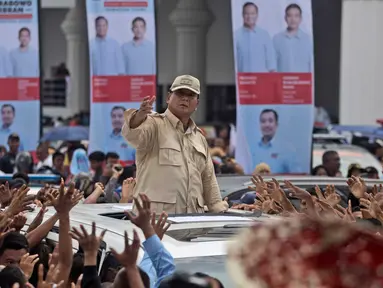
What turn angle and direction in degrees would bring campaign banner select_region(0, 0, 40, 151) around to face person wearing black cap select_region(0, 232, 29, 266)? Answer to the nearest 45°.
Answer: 0° — it already faces them

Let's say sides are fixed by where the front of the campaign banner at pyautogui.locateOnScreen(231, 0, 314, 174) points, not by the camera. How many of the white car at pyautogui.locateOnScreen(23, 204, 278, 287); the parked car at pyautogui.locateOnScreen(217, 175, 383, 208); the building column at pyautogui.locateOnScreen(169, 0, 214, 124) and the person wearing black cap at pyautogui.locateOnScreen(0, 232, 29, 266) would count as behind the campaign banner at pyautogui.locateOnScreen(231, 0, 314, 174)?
1

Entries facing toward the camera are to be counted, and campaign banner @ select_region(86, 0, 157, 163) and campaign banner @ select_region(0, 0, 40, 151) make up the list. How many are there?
2

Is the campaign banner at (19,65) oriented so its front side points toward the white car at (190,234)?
yes

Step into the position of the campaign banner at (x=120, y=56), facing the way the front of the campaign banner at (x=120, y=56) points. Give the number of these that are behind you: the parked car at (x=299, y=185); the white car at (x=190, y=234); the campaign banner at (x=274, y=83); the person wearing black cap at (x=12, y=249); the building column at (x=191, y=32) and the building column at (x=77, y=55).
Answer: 2

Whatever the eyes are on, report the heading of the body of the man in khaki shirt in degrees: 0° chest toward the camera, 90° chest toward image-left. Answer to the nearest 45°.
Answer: approximately 315°

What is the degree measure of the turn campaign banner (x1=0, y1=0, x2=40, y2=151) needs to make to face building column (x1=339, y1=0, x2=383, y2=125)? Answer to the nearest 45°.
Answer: approximately 135° to its left

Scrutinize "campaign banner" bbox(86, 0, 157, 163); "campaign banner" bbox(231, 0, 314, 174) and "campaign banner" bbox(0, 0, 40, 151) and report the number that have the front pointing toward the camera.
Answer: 3

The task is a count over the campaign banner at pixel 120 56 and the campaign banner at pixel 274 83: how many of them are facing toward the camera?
2

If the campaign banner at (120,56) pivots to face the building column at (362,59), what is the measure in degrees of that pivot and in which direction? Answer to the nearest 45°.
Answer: approximately 135° to its left

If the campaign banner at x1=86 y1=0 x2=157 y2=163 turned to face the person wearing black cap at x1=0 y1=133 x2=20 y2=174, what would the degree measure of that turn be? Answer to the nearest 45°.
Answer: approximately 90° to its right

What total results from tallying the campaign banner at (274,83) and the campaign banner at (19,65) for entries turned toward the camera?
2

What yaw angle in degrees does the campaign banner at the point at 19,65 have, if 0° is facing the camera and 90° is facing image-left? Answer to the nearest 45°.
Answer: approximately 0°
